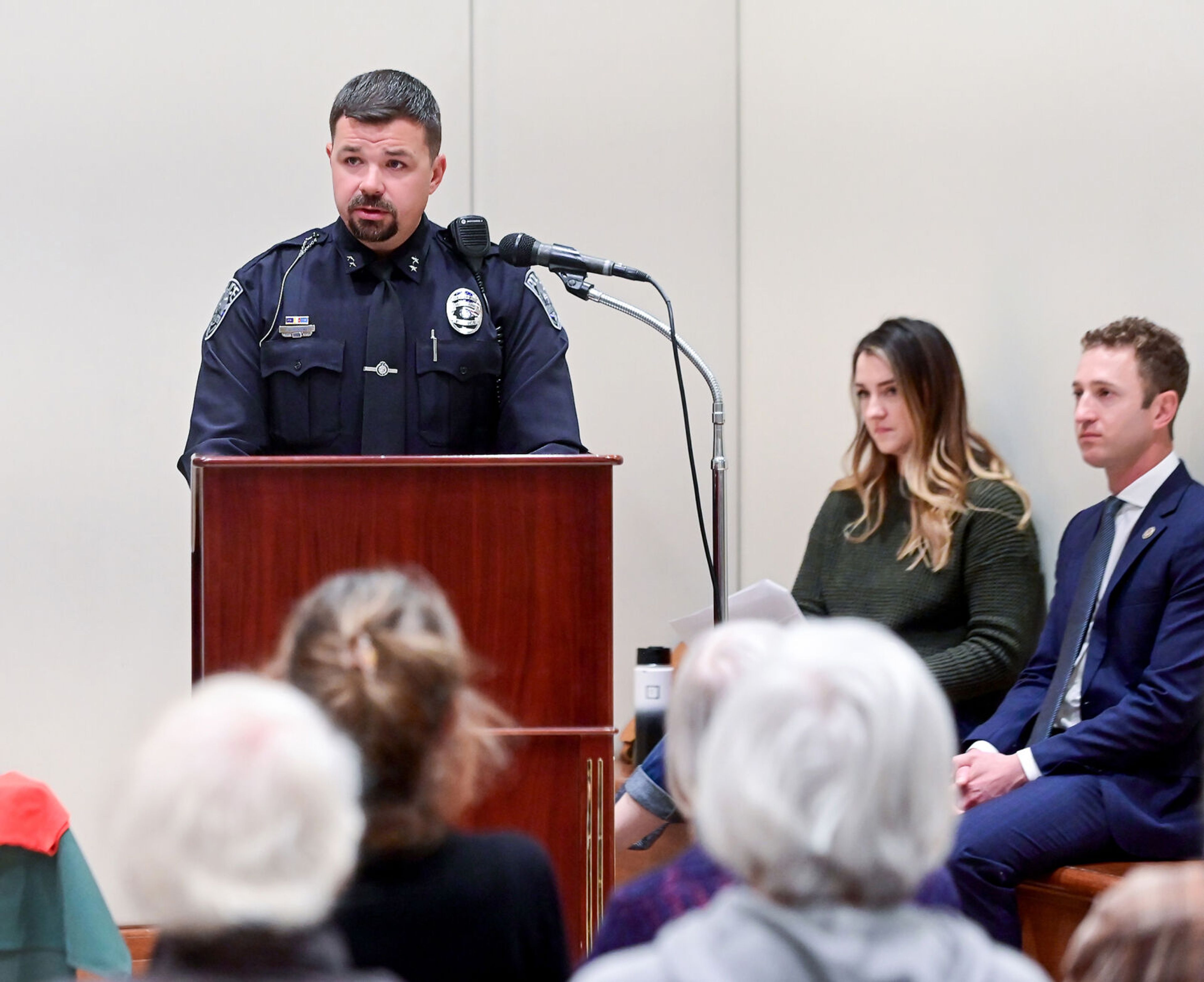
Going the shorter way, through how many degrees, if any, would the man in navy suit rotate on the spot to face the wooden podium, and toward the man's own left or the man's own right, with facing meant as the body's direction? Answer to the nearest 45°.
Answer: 0° — they already face it

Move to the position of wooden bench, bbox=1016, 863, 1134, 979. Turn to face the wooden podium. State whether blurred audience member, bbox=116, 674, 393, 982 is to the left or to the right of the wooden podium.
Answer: left

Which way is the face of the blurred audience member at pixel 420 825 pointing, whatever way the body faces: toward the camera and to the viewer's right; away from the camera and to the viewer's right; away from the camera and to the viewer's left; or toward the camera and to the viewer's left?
away from the camera and to the viewer's right

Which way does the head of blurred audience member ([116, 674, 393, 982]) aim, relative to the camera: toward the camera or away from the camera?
away from the camera

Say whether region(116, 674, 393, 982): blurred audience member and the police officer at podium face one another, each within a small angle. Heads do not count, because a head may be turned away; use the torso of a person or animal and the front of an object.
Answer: yes

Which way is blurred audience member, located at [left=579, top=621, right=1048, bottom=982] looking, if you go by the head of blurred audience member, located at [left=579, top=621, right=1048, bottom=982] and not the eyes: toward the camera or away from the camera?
away from the camera

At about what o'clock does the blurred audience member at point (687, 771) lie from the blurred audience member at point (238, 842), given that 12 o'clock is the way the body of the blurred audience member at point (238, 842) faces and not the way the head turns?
the blurred audience member at point (687, 771) is roughly at 2 o'clock from the blurred audience member at point (238, 842).

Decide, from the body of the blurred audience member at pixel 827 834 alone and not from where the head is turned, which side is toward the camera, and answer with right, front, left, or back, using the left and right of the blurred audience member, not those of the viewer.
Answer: back

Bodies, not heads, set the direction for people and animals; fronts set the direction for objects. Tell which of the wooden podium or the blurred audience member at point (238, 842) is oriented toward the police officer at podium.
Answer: the blurred audience member

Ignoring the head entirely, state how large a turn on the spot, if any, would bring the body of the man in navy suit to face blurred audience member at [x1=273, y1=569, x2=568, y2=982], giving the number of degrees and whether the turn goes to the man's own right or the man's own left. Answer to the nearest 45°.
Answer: approximately 45° to the man's own left

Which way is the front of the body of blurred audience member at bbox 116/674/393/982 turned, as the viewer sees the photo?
away from the camera
